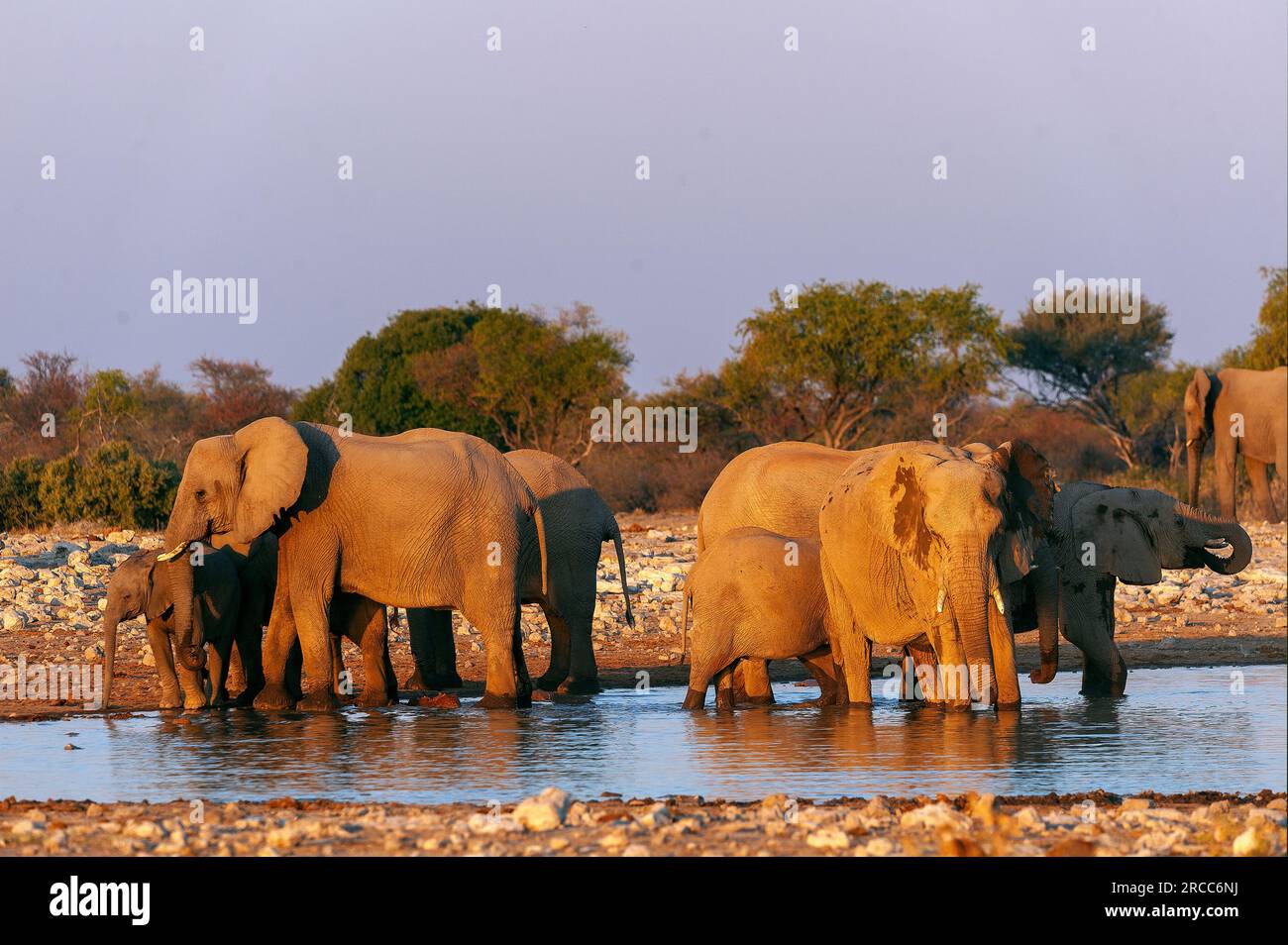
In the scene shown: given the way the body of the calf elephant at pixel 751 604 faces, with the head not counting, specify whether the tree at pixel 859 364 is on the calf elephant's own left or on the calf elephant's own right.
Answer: on the calf elephant's own left

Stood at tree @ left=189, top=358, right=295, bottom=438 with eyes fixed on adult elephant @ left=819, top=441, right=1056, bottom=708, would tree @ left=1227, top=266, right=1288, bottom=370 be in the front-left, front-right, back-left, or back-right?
front-left

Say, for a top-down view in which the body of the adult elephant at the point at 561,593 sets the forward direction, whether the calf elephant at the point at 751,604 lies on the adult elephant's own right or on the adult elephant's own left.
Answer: on the adult elephant's own left

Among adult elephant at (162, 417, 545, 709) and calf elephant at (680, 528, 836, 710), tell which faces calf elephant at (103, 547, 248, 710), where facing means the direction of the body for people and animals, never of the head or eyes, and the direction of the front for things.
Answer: the adult elephant

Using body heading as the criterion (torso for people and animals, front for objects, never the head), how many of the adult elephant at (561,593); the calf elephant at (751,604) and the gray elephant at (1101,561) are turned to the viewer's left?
1

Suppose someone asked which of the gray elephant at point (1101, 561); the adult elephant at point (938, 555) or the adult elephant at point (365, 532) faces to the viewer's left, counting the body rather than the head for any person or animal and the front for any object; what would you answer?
the adult elephant at point (365, 532)

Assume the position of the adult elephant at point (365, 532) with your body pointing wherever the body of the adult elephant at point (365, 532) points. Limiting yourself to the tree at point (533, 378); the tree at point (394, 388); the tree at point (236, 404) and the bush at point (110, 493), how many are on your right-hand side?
4

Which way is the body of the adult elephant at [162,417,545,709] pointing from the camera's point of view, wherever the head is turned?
to the viewer's left

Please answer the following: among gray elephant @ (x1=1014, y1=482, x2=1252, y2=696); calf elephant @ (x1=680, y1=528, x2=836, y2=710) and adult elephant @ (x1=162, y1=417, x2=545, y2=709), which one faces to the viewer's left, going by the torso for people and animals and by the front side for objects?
the adult elephant

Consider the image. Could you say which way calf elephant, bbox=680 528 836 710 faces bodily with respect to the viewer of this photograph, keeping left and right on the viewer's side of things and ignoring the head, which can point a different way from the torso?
facing to the right of the viewer

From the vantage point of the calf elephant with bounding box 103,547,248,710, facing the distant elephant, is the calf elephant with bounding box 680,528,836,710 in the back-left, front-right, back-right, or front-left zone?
front-right

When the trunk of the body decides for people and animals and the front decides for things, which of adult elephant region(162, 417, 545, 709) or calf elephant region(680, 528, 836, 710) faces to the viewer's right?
the calf elephant

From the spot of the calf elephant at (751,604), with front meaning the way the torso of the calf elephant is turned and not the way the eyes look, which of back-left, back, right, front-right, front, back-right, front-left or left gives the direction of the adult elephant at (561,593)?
back-left

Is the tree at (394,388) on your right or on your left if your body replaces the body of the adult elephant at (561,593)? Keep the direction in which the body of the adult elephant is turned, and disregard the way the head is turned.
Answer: on your right

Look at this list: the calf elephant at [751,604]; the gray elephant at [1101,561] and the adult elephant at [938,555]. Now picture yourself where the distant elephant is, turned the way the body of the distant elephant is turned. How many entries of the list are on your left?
3

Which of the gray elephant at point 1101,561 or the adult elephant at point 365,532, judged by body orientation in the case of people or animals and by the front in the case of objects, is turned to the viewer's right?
the gray elephant

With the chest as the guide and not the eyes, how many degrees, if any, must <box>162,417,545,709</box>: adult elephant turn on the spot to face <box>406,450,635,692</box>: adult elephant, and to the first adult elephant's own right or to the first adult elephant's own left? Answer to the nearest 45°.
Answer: approximately 135° to the first adult elephant's own right

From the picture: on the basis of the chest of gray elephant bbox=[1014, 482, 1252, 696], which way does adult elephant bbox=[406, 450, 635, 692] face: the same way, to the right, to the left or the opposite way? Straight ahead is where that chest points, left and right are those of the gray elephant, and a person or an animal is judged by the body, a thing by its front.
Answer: the opposite way
